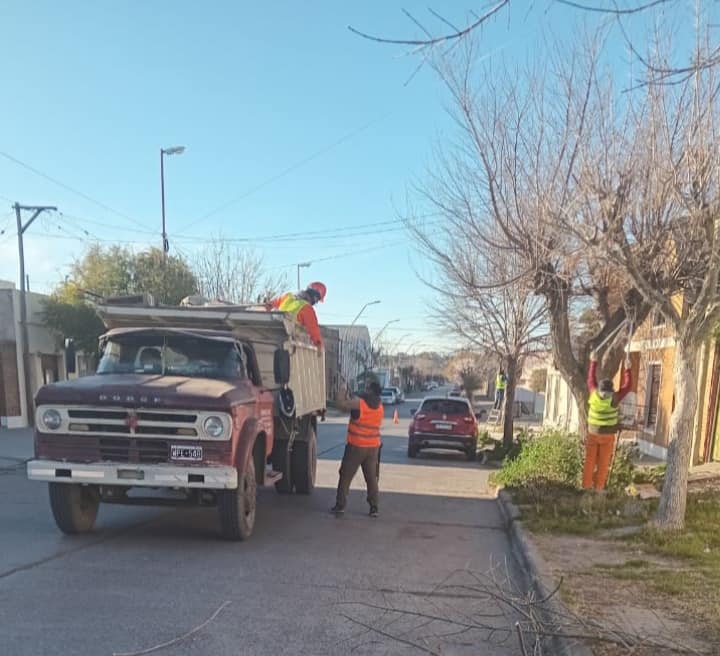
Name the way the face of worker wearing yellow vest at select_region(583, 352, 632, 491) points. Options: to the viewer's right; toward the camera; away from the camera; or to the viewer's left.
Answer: away from the camera

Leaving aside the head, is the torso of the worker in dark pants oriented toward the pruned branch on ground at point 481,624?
no

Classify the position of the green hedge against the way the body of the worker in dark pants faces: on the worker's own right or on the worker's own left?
on the worker's own right

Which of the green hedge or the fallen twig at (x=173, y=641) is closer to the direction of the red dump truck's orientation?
the fallen twig

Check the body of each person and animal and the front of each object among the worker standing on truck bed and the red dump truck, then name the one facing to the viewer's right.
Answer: the worker standing on truck bed

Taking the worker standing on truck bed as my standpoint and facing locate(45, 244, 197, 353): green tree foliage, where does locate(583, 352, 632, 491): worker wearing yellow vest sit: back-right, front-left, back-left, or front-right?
back-right

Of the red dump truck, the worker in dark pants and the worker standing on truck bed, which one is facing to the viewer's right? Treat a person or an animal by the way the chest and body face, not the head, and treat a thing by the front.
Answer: the worker standing on truck bed

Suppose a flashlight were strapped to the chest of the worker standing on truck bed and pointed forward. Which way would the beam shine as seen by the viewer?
to the viewer's right

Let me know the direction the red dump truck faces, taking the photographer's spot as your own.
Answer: facing the viewer and to the left of the viewer

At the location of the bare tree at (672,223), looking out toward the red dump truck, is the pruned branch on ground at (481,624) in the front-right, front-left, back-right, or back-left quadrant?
front-left

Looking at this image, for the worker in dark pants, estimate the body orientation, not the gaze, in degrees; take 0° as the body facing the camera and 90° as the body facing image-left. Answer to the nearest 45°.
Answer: approximately 135°

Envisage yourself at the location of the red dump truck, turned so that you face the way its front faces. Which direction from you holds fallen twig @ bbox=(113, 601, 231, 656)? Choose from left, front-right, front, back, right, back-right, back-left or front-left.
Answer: front-left
